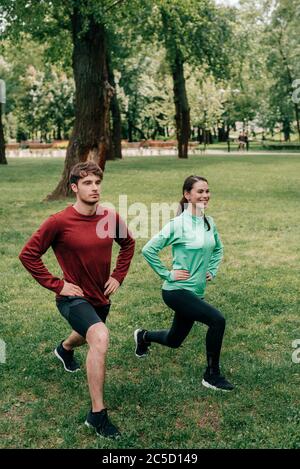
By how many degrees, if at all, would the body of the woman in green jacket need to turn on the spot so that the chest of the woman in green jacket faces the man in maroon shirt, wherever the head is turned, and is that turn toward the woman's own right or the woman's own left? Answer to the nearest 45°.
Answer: approximately 90° to the woman's own right

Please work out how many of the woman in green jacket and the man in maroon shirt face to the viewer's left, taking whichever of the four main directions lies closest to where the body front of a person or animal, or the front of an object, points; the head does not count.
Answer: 0

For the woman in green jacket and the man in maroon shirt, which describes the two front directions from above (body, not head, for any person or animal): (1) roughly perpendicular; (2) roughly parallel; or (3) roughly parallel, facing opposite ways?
roughly parallel

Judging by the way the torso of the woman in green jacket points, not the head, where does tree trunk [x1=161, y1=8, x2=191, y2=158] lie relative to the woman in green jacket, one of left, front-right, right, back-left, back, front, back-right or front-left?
back-left

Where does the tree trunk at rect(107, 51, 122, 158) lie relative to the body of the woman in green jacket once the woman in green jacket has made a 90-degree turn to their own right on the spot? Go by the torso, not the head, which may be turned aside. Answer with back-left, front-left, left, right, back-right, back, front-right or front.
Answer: back-right

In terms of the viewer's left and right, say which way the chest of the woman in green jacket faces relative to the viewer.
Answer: facing the viewer and to the right of the viewer

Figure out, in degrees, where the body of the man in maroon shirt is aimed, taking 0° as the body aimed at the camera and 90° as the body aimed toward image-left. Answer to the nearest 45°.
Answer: approximately 315°

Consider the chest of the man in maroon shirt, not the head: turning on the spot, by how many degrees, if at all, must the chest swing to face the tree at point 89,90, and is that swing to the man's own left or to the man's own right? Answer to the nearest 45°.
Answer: approximately 135° to the man's own left
